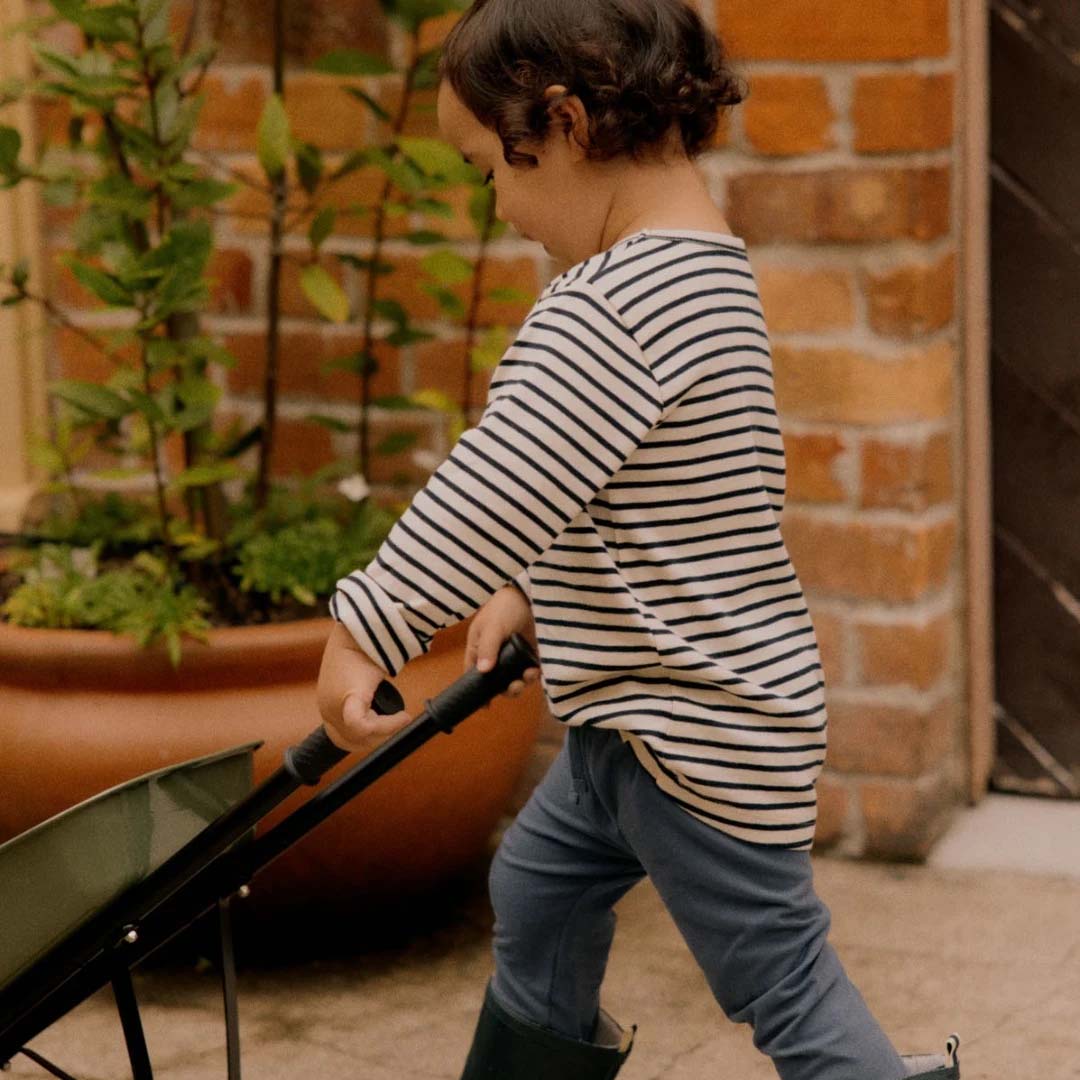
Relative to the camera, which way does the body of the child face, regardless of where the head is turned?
to the viewer's left

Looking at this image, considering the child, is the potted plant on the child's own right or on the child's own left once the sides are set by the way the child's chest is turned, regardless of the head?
on the child's own right

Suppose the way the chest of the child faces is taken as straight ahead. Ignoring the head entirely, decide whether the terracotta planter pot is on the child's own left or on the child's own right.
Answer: on the child's own right
